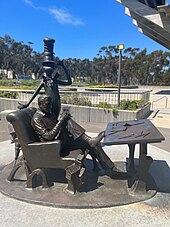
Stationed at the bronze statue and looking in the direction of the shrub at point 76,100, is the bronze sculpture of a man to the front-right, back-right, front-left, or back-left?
back-right

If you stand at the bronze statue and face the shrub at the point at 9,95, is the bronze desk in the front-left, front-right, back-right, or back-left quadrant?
back-right

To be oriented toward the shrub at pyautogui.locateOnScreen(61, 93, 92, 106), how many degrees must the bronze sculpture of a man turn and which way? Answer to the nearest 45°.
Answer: approximately 135° to its left

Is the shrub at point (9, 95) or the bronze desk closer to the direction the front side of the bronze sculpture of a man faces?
the bronze desk

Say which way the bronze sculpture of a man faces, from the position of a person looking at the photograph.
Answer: facing the viewer and to the right of the viewer

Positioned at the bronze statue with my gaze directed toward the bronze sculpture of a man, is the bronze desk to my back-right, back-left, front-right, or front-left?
front-left

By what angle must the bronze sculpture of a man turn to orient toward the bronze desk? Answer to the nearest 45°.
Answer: approximately 45° to its left

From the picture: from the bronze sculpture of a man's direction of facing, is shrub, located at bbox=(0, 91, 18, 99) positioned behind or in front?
behind

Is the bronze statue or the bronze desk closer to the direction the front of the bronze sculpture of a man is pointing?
the bronze desk

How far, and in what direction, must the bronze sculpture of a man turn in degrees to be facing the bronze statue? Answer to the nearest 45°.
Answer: approximately 135° to its left
